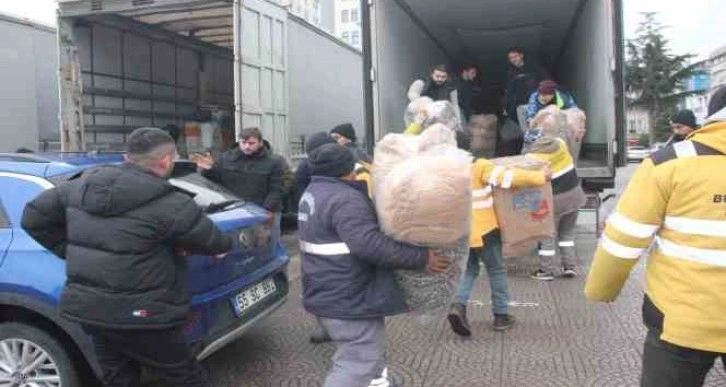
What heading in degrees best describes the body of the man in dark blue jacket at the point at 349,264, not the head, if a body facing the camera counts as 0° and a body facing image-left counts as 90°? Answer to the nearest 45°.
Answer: approximately 225°

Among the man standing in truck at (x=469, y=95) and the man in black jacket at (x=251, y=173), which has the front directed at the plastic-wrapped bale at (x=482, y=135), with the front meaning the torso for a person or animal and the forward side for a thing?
the man standing in truck

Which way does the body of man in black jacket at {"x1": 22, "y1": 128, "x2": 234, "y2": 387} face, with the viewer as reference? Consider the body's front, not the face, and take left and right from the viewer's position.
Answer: facing away from the viewer and to the right of the viewer

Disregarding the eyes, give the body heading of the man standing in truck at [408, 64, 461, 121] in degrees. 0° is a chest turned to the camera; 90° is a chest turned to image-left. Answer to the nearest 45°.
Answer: approximately 0°
